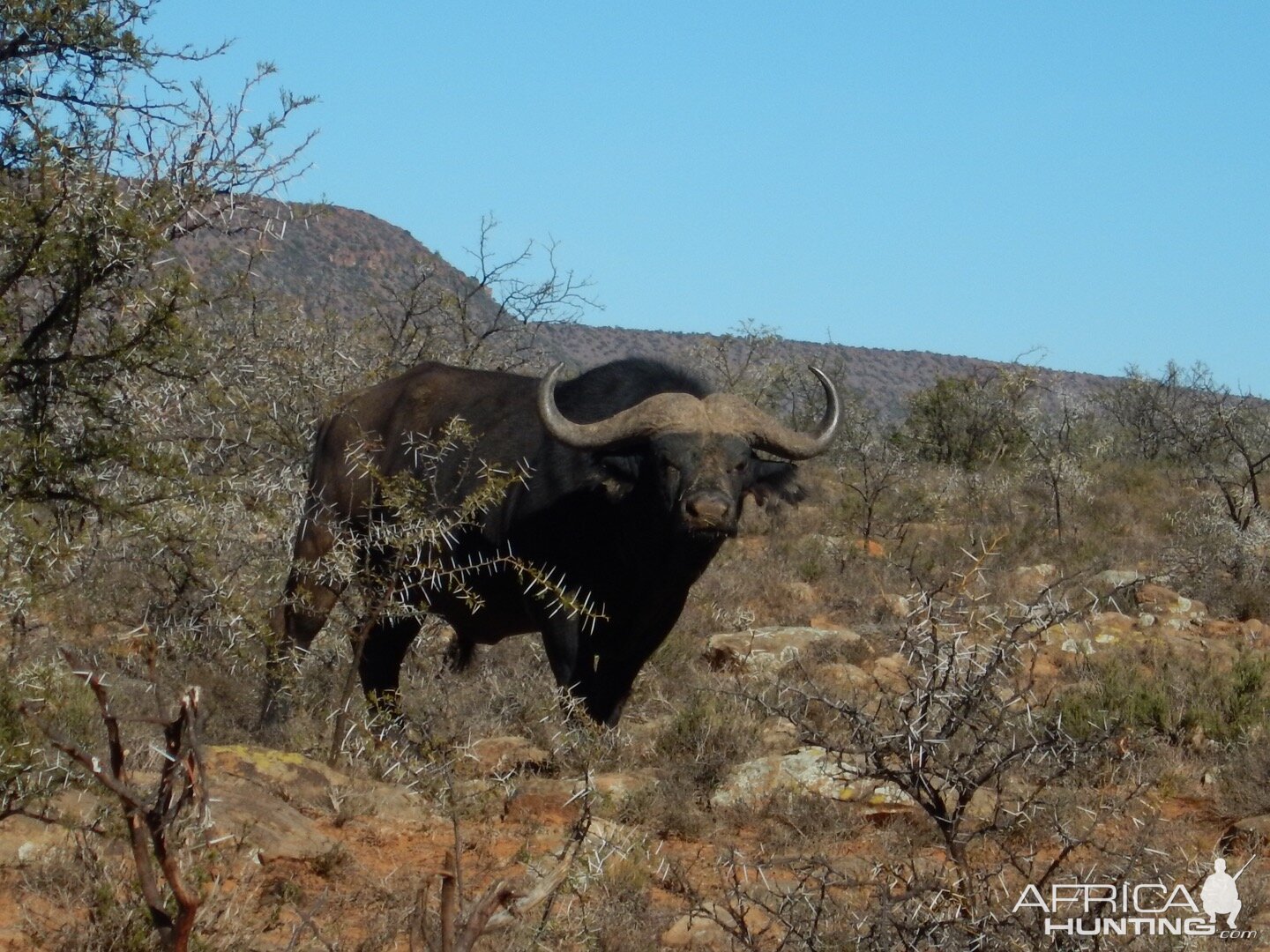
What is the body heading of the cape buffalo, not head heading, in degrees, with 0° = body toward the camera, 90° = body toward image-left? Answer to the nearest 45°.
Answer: approximately 315°

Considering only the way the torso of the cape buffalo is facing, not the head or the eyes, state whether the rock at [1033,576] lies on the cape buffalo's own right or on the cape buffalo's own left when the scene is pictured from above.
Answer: on the cape buffalo's own left

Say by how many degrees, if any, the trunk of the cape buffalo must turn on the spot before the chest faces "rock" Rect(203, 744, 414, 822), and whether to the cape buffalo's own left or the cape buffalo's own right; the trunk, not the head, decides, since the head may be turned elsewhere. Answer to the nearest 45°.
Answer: approximately 90° to the cape buffalo's own right

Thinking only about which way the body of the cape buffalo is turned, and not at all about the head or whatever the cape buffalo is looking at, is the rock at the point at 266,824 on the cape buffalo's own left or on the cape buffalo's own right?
on the cape buffalo's own right

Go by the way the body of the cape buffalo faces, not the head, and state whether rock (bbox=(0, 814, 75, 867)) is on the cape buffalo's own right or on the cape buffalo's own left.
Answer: on the cape buffalo's own right
